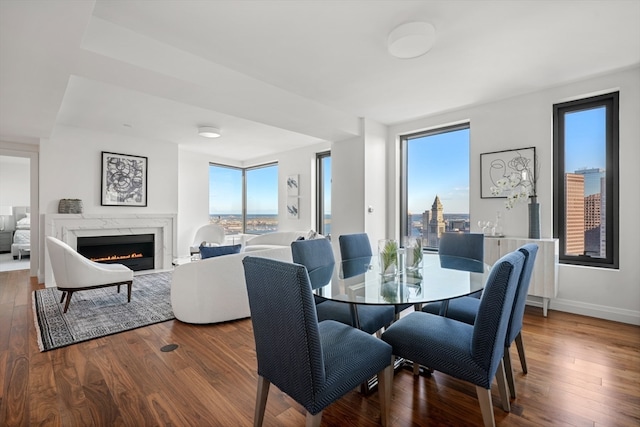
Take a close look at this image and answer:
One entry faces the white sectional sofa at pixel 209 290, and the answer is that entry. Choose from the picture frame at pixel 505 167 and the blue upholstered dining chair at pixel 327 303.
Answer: the picture frame

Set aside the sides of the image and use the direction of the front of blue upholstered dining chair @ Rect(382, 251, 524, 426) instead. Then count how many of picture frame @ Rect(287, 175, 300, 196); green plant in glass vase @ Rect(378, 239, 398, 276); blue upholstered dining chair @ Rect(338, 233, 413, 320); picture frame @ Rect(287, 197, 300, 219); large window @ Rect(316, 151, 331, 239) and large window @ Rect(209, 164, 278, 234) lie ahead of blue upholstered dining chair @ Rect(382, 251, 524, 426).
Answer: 6

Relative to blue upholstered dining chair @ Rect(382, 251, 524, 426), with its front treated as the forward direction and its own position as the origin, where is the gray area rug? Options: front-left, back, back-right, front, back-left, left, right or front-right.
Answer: front-left

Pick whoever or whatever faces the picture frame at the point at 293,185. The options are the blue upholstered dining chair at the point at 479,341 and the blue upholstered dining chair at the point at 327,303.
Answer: the blue upholstered dining chair at the point at 479,341

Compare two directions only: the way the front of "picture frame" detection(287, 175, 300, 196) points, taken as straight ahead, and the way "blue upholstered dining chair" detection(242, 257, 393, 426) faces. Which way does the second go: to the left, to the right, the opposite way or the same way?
the opposite way

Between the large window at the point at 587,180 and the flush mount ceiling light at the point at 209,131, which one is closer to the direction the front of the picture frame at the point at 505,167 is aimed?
the flush mount ceiling light

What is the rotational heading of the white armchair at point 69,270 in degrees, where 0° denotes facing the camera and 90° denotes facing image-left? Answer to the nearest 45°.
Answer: approximately 225°

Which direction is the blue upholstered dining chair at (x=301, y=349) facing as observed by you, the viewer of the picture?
facing away from the viewer and to the right of the viewer

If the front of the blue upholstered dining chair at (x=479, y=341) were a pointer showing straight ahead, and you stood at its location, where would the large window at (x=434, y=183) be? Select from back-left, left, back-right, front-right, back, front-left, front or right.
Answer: front-right

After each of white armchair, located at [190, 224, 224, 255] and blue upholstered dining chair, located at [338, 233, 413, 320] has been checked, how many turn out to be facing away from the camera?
0

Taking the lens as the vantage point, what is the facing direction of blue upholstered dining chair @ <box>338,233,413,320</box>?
facing the viewer and to the right of the viewer
